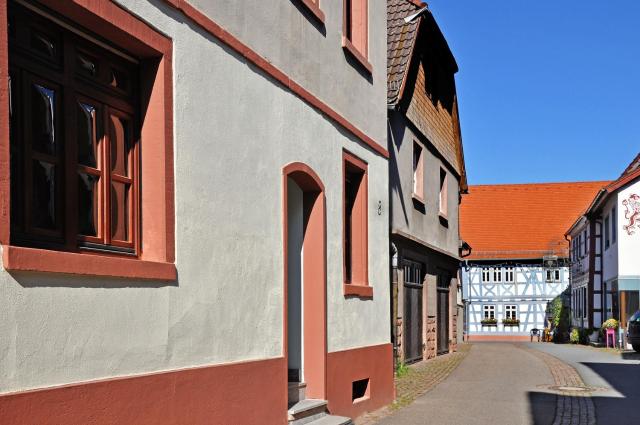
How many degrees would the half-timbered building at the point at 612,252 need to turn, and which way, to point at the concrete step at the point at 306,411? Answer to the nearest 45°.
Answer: approximately 45° to its left

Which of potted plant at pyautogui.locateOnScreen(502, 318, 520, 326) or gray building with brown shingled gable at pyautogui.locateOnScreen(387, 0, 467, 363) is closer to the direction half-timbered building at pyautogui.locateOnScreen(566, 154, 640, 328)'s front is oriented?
the gray building with brown shingled gable

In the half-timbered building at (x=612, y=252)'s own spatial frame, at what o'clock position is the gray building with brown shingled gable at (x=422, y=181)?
the gray building with brown shingled gable at (x=422, y=181) is roughly at 11 o'clock from the half-timbered building at (x=612, y=252).

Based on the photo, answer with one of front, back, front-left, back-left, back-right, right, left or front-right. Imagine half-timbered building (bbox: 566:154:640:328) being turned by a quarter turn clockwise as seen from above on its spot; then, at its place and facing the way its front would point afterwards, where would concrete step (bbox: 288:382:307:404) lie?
back-left

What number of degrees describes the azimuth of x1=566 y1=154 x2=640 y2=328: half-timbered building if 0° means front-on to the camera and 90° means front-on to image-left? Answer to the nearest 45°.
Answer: approximately 45°

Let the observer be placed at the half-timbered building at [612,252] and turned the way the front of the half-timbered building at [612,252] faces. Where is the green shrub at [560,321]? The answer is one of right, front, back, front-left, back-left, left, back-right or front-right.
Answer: back-right
